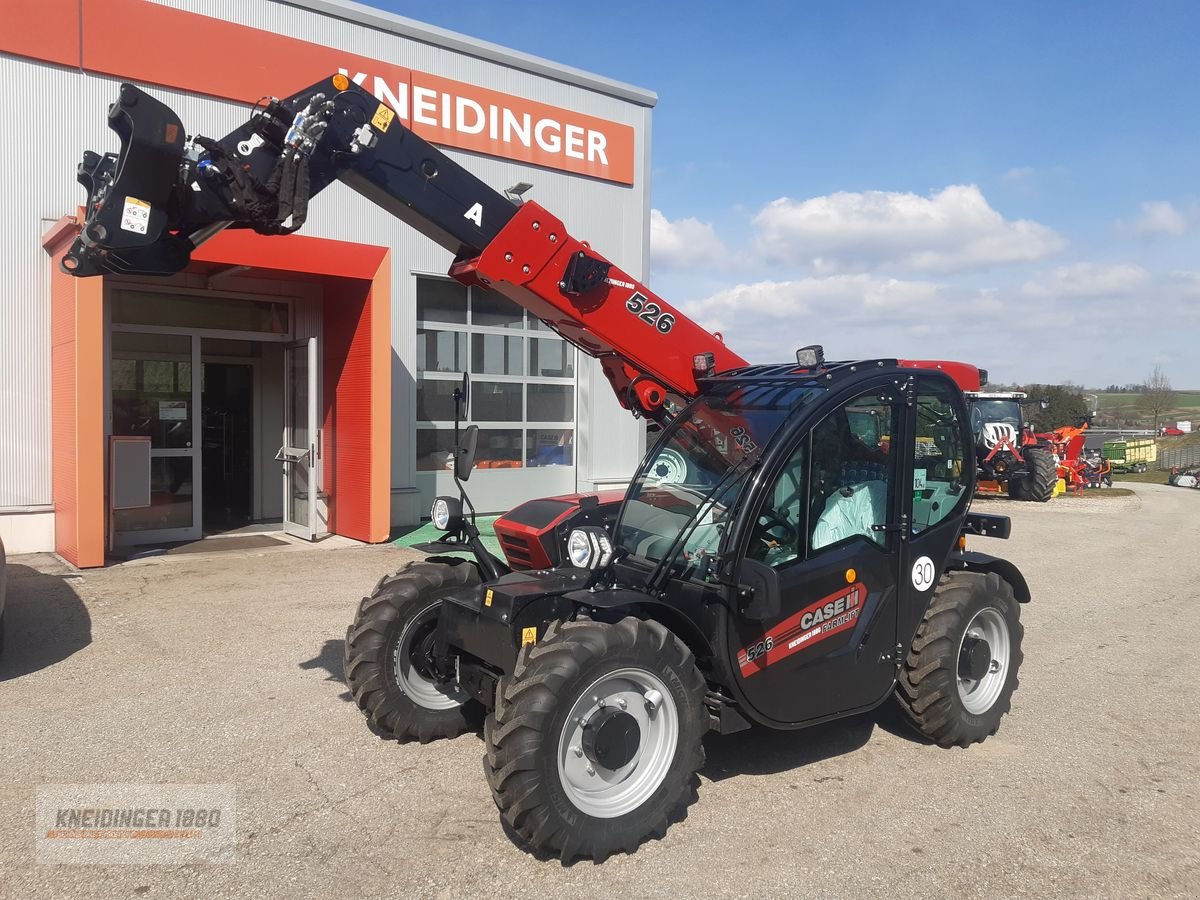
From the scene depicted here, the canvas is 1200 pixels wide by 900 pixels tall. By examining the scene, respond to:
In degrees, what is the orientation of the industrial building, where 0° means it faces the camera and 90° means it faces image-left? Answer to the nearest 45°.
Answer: approximately 315°

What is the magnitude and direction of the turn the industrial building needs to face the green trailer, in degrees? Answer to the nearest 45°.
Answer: approximately 90° to its left

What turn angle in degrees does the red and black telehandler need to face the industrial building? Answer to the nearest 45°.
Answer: approximately 90° to its right

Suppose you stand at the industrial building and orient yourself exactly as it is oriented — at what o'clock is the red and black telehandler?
The red and black telehandler is roughly at 1 o'clock from the industrial building.

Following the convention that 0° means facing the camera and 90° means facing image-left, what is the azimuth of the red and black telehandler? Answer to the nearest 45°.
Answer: approximately 45°

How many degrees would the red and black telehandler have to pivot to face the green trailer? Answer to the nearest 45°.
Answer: approximately 180°

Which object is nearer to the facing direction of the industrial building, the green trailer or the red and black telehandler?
the red and black telehandler

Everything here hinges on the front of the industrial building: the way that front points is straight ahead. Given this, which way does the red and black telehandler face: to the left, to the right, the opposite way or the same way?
to the right
